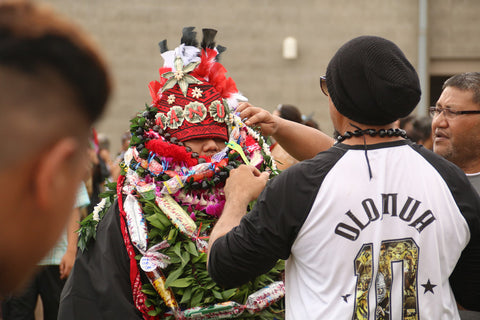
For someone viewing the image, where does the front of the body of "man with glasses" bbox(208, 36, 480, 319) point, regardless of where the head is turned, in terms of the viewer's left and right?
facing away from the viewer and to the left of the viewer

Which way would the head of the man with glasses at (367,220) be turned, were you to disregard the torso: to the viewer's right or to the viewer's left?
to the viewer's left

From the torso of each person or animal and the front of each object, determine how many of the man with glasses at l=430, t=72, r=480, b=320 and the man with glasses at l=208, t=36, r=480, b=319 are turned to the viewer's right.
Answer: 0

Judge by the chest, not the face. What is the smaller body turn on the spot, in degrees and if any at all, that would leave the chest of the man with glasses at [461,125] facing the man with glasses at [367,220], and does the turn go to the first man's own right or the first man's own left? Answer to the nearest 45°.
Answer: approximately 45° to the first man's own left

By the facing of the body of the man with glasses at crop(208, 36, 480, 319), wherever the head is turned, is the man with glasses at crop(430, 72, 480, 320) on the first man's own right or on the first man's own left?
on the first man's own right

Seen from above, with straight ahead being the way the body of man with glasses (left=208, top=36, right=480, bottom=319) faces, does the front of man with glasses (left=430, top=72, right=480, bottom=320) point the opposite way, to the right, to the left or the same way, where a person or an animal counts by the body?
to the left
